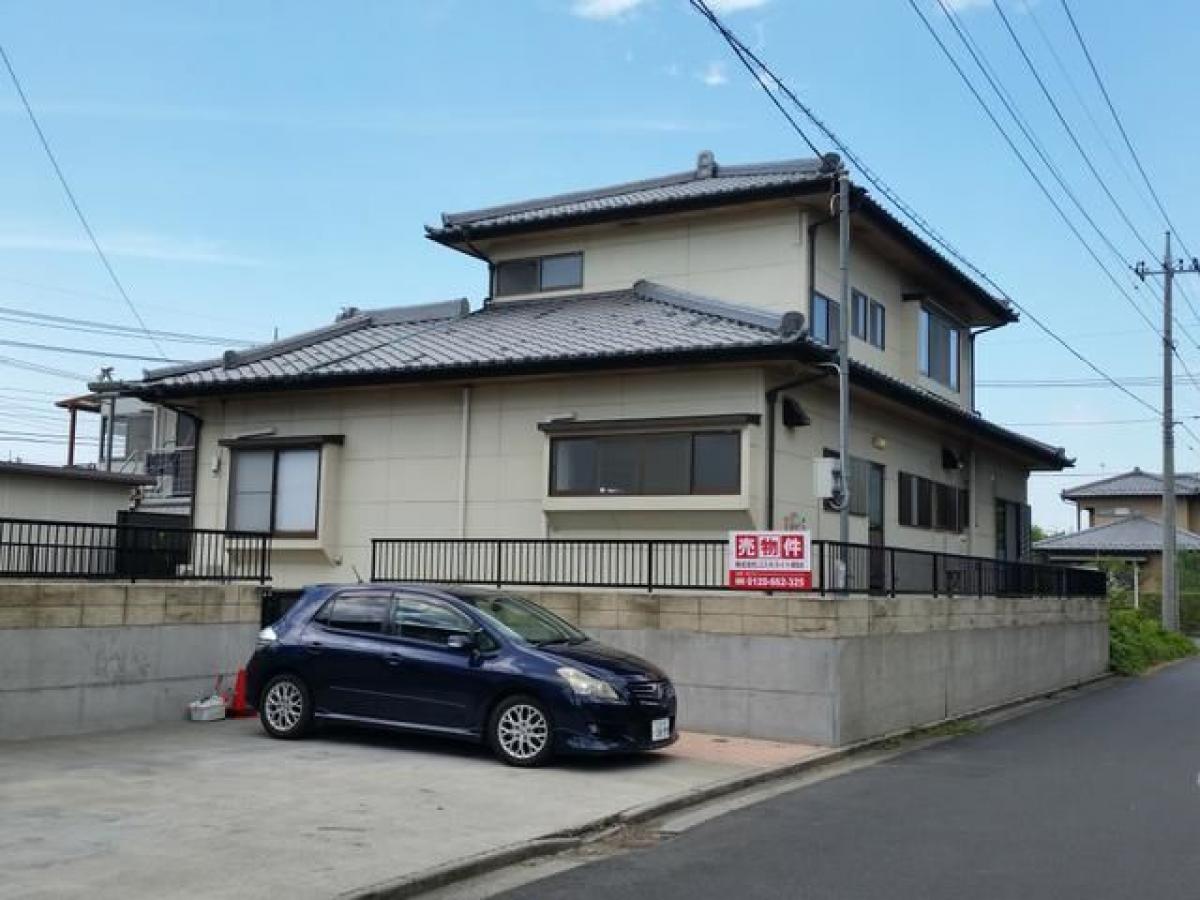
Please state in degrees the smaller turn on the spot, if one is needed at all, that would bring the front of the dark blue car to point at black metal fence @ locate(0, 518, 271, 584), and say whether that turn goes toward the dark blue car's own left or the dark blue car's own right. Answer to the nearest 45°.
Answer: approximately 180°

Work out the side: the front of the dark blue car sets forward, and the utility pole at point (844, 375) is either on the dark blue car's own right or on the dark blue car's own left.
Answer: on the dark blue car's own left

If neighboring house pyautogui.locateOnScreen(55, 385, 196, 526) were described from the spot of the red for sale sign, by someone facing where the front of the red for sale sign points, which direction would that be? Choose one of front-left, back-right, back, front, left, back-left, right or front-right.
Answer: back-right

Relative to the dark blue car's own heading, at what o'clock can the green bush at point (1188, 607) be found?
The green bush is roughly at 9 o'clock from the dark blue car.

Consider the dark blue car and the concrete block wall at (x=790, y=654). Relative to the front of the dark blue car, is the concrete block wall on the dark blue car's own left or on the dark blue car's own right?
on the dark blue car's own left

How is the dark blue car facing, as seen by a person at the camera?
facing the viewer and to the right of the viewer

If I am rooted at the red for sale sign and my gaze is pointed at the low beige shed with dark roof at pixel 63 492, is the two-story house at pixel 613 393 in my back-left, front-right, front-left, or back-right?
front-right

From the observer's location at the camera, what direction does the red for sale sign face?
facing the viewer

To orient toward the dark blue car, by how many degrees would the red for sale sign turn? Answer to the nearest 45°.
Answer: approximately 45° to its right

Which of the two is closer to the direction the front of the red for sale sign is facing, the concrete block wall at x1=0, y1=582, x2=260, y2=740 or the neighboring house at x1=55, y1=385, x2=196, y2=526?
the concrete block wall

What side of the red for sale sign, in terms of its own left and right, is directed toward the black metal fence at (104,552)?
right

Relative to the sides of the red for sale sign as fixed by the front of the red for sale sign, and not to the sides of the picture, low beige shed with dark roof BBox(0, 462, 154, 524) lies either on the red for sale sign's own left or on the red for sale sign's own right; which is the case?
on the red for sale sign's own right

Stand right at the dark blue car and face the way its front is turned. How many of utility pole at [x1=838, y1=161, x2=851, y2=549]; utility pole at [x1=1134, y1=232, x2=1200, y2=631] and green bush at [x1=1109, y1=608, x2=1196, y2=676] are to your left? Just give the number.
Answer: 3

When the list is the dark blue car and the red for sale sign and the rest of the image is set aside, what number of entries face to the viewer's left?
0
